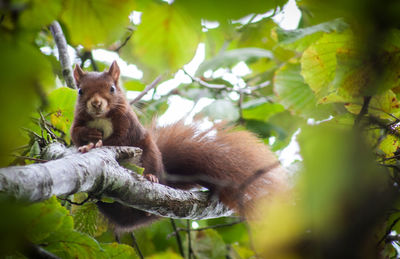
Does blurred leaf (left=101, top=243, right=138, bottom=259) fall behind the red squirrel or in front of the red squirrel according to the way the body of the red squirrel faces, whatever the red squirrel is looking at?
in front

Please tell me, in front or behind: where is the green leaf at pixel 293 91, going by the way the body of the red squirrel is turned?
behind

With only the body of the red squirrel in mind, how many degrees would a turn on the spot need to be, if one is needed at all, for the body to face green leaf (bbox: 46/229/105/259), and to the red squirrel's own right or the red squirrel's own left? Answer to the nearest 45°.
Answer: approximately 45° to the red squirrel's own left

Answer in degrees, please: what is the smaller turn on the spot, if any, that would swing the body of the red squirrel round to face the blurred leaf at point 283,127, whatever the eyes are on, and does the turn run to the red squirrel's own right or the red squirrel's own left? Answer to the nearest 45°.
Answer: approximately 180°

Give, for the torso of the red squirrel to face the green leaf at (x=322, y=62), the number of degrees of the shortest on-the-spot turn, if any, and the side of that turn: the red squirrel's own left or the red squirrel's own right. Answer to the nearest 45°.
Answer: approximately 90° to the red squirrel's own left

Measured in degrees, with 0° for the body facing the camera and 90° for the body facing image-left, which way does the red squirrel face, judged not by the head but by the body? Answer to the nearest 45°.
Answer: approximately 45°

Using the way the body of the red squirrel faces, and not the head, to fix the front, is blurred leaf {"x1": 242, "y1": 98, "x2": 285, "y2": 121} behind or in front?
behind
